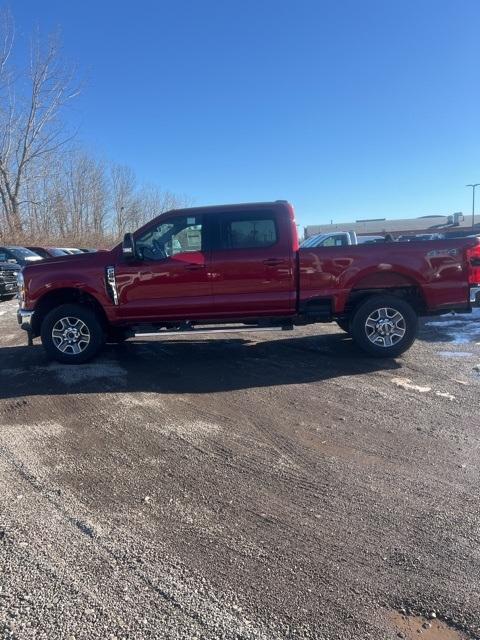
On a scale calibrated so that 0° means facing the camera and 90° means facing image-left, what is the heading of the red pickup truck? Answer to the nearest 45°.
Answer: approximately 90°

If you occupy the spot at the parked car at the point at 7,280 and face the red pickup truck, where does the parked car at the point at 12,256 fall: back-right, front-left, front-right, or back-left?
back-left

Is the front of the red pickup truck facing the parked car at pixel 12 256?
no

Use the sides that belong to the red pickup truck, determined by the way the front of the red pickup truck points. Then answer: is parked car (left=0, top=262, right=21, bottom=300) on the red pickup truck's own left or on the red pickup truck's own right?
on the red pickup truck's own right

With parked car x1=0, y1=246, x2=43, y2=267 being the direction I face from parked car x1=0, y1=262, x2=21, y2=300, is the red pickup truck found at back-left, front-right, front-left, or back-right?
back-right
